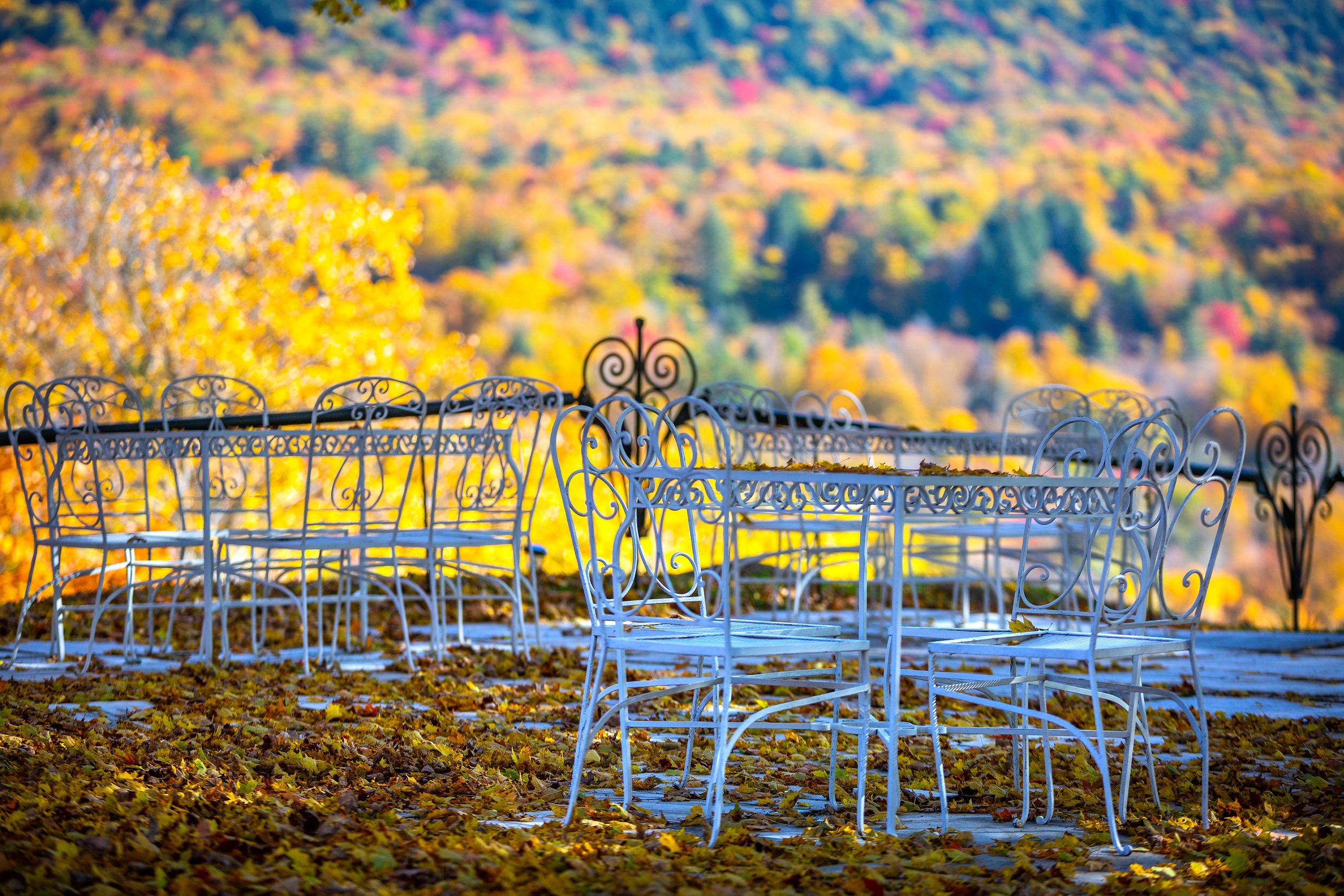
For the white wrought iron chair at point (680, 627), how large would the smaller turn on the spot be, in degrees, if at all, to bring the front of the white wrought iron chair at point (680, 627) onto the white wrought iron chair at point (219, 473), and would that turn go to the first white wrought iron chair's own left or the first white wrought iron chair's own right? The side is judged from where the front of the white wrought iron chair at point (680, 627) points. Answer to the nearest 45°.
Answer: approximately 90° to the first white wrought iron chair's own left

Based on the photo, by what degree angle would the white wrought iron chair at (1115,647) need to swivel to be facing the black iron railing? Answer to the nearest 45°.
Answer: approximately 45° to its right

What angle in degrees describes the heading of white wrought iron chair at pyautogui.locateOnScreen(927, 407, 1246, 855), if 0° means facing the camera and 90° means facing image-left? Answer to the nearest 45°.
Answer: approximately 135°

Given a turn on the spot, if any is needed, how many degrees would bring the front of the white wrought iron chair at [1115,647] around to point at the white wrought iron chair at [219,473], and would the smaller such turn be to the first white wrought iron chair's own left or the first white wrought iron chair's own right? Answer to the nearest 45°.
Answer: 0° — it already faces it

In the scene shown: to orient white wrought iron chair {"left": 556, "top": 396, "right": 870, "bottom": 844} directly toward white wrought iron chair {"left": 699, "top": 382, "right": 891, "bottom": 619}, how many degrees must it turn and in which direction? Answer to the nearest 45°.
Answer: approximately 45° to its left

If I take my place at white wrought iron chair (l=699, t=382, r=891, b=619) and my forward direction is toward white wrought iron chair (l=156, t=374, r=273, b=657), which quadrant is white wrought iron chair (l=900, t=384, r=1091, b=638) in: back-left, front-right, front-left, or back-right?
back-left

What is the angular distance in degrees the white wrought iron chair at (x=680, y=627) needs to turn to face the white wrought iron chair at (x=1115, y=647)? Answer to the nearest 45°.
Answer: approximately 45° to its right

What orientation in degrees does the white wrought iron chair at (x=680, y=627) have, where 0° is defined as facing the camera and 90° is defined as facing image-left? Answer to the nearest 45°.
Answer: approximately 225°
